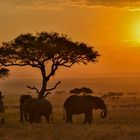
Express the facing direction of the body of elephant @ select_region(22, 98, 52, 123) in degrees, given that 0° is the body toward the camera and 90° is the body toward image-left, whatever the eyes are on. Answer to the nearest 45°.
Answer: approximately 90°
